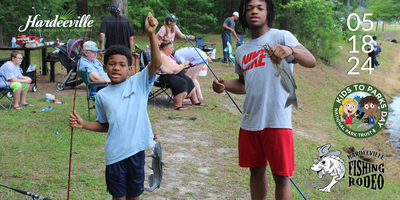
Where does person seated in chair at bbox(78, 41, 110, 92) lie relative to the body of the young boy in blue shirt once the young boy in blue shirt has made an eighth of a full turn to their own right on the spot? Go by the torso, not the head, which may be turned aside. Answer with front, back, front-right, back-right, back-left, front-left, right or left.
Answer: back-right

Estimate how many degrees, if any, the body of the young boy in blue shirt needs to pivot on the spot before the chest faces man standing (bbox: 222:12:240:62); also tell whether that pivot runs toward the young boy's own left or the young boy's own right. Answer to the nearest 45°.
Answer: approximately 180°

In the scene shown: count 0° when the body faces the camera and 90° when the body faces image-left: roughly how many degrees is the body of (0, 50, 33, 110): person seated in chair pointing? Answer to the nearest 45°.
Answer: approximately 315°

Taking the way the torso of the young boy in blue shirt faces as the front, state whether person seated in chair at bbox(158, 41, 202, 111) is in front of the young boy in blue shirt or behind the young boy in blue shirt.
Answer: behind
